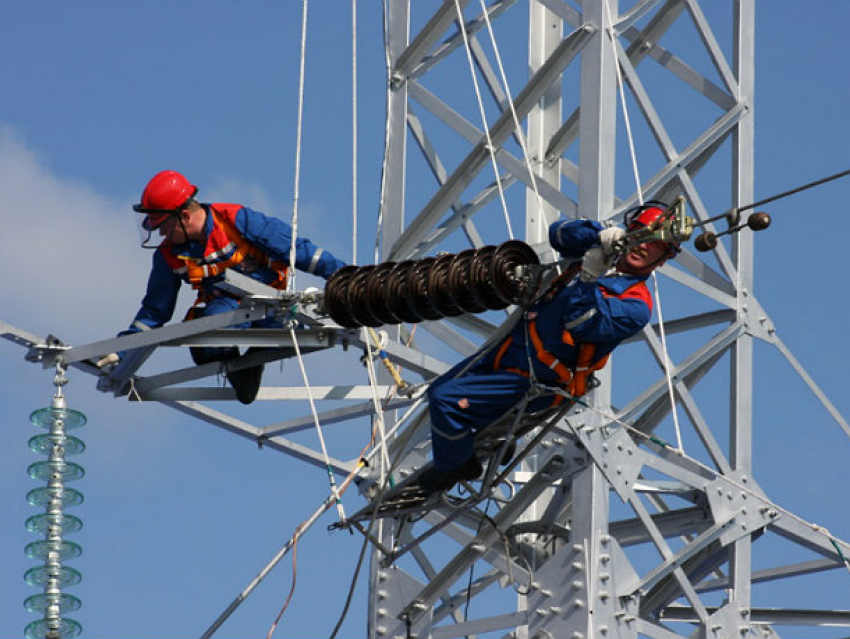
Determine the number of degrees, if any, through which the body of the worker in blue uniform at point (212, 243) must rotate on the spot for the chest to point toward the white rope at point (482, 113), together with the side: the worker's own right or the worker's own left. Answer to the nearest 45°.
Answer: approximately 135° to the worker's own left

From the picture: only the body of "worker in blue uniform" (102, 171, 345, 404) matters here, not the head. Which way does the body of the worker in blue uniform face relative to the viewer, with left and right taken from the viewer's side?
facing the viewer and to the left of the viewer

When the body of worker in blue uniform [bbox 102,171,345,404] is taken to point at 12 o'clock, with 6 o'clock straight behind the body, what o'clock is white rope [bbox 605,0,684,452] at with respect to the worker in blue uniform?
The white rope is roughly at 8 o'clock from the worker in blue uniform.

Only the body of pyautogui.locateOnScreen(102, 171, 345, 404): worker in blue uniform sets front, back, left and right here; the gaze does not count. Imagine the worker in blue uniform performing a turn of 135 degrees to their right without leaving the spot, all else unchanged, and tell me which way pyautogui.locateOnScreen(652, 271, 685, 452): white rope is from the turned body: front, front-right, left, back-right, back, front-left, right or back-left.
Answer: right

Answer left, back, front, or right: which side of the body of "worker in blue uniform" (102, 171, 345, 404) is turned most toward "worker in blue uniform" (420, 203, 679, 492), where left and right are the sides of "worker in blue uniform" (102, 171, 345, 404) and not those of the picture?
left

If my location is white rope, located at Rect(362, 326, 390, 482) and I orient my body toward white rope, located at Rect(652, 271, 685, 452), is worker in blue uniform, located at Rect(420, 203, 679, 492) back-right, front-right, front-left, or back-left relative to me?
front-right
